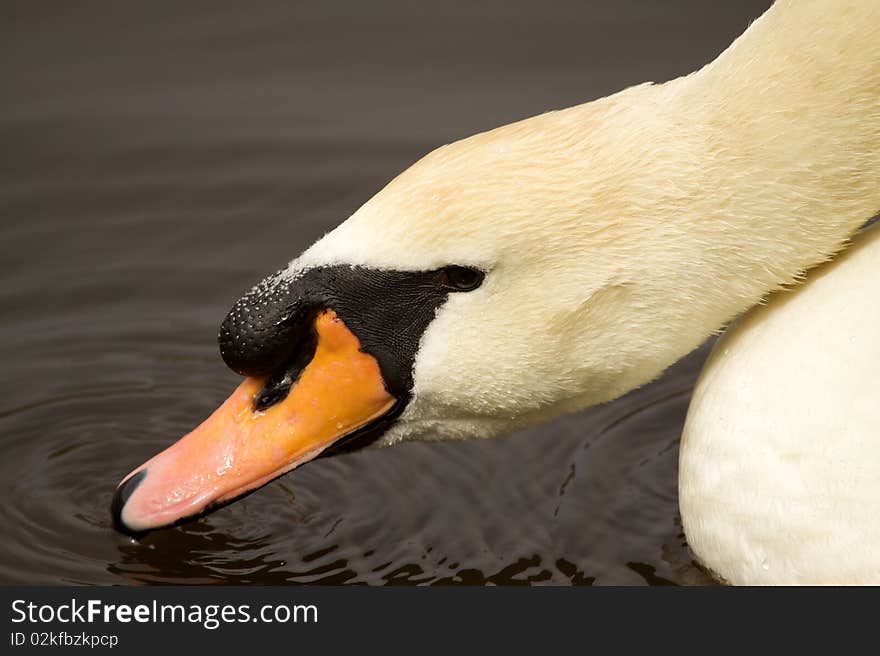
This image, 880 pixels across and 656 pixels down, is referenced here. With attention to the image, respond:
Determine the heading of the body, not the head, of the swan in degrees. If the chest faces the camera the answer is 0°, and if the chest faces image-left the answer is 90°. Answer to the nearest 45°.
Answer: approximately 90°
